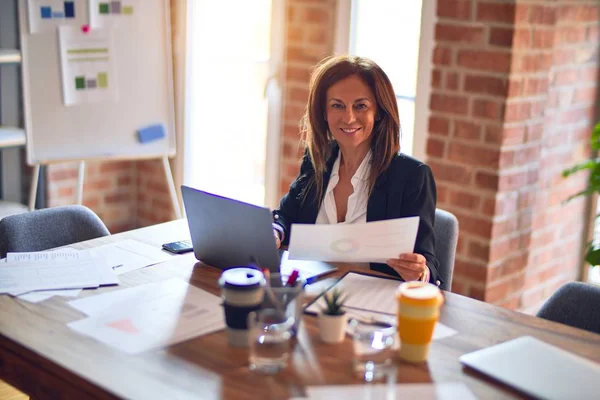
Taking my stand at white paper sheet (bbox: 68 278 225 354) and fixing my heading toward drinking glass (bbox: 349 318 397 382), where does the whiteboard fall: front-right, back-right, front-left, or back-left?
back-left

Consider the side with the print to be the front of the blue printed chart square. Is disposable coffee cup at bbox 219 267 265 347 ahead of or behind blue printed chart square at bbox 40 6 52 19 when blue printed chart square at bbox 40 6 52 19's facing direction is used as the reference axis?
ahead

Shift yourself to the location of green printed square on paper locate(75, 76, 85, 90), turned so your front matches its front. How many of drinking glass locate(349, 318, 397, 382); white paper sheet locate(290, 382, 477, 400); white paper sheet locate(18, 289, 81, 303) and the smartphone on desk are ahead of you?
4

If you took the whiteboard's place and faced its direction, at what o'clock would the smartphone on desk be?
The smartphone on desk is roughly at 12 o'clock from the whiteboard.

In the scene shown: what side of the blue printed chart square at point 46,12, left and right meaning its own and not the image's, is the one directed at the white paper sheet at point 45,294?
front

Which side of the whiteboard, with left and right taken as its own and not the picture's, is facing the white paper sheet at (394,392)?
front

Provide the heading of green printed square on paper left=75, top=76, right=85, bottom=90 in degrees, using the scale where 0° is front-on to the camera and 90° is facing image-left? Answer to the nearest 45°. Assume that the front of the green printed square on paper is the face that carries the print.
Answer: approximately 0°

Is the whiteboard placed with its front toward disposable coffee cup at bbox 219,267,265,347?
yes
